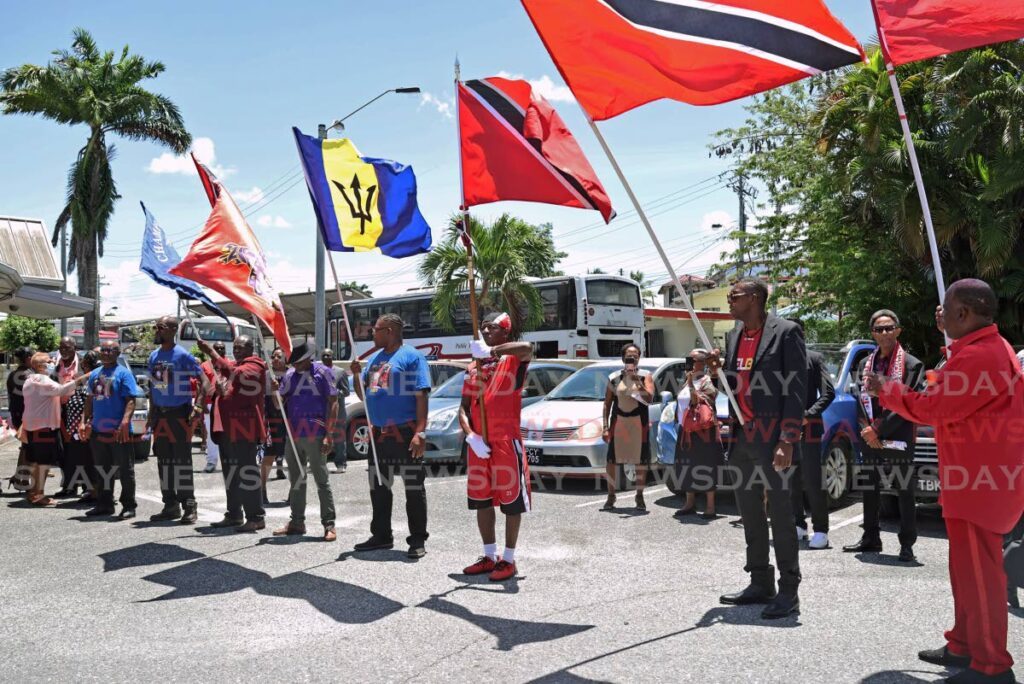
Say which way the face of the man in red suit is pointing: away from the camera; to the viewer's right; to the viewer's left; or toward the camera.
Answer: to the viewer's left

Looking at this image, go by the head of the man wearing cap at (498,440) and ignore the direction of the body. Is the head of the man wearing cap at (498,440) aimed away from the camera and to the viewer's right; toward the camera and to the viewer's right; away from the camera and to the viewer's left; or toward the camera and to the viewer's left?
toward the camera and to the viewer's left

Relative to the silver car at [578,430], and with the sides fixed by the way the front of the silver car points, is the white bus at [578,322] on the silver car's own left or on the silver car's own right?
on the silver car's own right

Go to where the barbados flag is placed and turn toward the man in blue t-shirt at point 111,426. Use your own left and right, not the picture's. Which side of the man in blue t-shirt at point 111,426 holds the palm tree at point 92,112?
right

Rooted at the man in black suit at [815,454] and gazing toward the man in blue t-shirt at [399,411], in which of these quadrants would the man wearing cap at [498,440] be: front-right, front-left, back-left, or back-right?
front-left

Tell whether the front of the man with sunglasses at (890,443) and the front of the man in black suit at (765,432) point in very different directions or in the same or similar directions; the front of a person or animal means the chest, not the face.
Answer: same or similar directions

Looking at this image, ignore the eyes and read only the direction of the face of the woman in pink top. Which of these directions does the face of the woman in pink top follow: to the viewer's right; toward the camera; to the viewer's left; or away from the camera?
to the viewer's right

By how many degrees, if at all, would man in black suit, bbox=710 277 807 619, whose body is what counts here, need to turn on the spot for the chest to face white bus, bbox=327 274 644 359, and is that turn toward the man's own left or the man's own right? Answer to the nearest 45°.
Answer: approximately 135° to the man's own right

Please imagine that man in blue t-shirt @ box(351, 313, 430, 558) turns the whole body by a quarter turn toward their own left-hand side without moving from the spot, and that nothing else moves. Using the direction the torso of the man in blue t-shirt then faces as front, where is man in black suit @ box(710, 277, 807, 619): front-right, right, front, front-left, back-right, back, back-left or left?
front

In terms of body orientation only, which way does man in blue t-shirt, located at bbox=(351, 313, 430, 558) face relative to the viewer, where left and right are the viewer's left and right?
facing the viewer and to the left of the viewer

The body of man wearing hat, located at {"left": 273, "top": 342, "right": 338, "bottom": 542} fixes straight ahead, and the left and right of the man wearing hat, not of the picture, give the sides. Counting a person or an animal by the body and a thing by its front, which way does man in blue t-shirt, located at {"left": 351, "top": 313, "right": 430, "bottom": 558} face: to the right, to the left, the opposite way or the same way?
the same way

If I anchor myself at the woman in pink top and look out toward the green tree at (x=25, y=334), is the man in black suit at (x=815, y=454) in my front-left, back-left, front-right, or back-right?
back-right

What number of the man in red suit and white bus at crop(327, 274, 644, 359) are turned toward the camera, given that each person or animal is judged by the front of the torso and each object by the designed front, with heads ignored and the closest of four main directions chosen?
0

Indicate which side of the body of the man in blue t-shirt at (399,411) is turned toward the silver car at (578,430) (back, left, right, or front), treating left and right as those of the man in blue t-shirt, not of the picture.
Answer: back

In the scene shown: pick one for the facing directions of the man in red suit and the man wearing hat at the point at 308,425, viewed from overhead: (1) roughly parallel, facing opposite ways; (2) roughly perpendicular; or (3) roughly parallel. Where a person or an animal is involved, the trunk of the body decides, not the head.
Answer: roughly perpendicular
